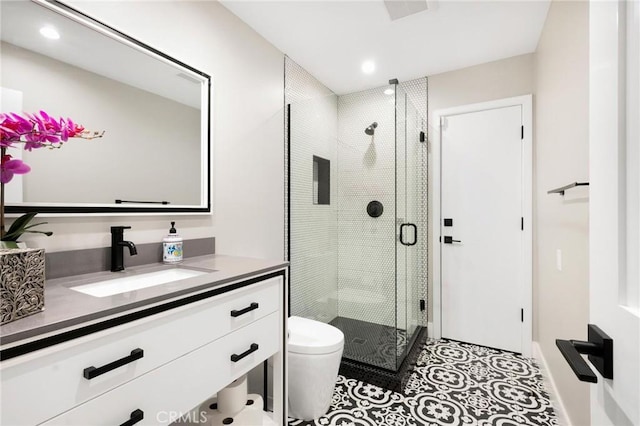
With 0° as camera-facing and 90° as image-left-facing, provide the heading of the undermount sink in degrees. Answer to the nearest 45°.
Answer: approximately 315°

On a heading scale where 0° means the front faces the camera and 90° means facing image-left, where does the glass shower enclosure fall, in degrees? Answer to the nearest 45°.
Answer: approximately 315°

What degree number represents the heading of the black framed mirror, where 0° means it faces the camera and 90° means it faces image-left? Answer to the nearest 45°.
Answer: approximately 315°

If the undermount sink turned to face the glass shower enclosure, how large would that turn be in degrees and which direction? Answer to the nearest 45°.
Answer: approximately 45° to its left

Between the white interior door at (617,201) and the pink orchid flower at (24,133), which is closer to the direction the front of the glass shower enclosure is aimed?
the white interior door

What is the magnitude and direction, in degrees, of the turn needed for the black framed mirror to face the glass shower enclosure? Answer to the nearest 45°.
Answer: approximately 45° to its left

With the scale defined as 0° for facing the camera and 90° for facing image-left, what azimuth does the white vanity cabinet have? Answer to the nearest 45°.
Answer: approximately 315°
